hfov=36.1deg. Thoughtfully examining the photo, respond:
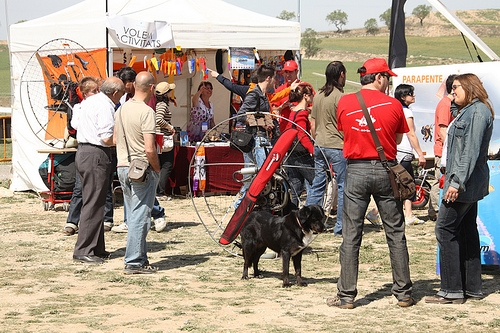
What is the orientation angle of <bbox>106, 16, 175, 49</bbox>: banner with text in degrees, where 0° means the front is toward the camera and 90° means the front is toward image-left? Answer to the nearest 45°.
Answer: approximately 0°

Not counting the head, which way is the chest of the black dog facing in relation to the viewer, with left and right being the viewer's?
facing the viewer and to the right of the viewer

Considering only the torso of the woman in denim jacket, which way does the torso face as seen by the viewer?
to the viewer's left

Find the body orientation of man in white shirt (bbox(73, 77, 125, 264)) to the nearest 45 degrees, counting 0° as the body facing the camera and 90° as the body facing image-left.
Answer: approximately 225°

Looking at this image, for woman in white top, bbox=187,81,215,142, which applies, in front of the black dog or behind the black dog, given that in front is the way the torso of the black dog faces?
behind

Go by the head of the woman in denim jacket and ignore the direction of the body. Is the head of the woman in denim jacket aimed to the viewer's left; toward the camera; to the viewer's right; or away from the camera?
to the viewer's left

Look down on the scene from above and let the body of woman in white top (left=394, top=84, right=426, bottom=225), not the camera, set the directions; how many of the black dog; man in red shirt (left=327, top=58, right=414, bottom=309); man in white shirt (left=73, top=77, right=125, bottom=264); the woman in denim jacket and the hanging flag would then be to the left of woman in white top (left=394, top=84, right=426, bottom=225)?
1

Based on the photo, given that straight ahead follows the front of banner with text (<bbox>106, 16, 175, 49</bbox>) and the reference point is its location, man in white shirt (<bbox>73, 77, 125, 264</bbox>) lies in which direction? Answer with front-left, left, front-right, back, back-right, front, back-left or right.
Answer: front

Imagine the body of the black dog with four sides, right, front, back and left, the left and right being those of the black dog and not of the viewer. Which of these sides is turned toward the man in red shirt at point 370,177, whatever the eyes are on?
front

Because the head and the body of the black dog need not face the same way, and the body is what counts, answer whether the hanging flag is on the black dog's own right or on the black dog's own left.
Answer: on the black dog's own left

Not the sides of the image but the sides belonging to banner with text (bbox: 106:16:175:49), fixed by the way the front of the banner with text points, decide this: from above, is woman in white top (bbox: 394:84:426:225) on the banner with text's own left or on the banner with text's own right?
on the banner with text's own left

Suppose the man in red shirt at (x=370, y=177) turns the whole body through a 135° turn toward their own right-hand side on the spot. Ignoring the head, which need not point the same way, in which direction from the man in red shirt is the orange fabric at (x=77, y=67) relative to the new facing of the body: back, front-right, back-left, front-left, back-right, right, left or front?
back

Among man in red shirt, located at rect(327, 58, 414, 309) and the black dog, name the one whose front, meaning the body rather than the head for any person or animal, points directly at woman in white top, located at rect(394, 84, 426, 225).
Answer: the man in red shirt

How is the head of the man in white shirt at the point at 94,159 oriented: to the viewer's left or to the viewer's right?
to the viewer's right

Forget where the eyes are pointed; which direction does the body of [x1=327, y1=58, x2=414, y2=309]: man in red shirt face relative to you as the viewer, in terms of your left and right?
facing away from the viewer
